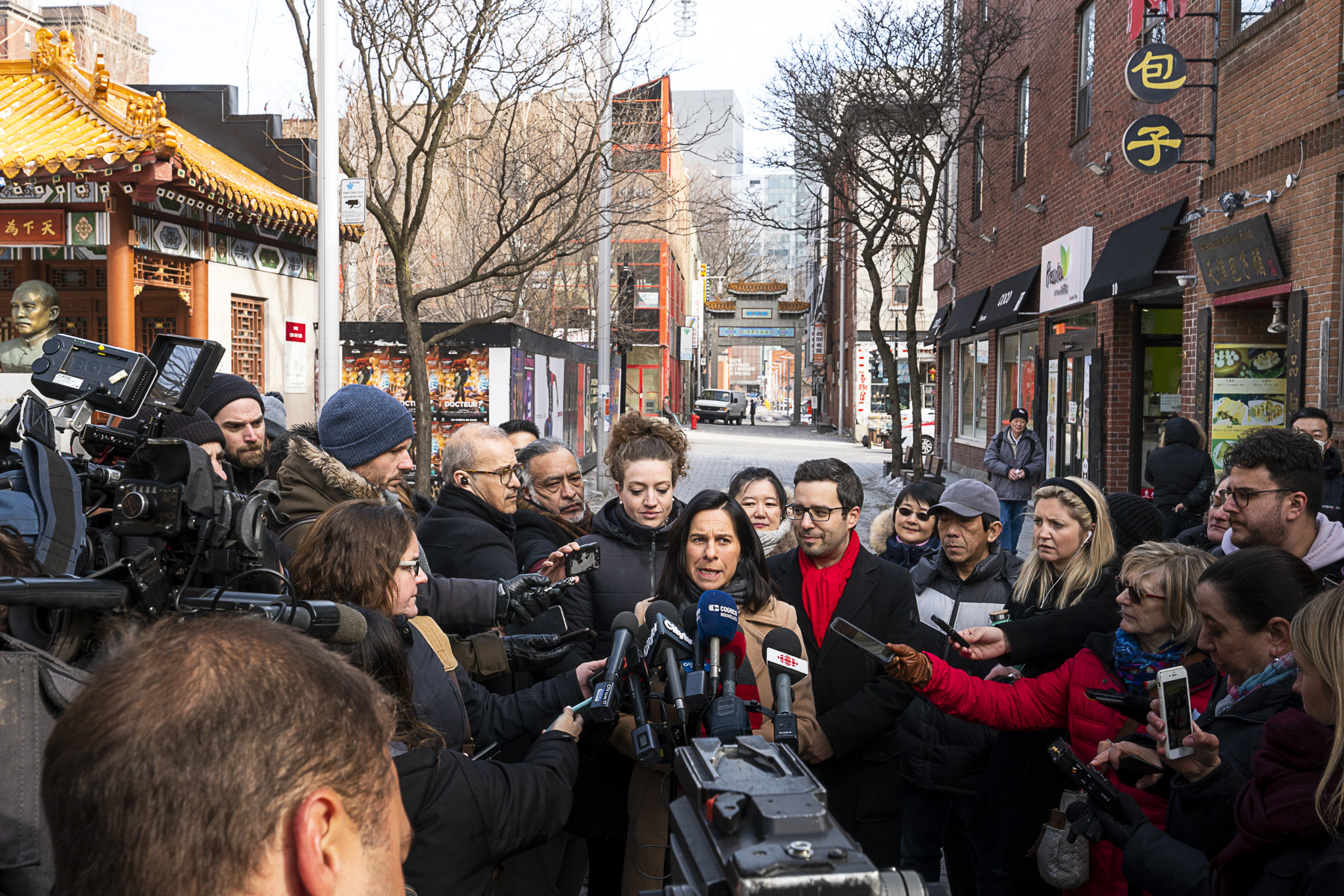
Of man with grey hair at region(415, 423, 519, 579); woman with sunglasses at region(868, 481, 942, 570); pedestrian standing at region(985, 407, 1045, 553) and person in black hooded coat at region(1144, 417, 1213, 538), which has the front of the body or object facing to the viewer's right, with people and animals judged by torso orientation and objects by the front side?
the man with grey hair

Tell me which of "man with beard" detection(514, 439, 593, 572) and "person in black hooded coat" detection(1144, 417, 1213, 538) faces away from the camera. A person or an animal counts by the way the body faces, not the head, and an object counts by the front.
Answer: the person in black hooded coat

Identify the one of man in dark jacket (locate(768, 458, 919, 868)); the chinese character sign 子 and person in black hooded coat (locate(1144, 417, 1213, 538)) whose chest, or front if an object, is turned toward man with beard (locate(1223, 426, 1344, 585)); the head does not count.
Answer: the chinese character sign 子

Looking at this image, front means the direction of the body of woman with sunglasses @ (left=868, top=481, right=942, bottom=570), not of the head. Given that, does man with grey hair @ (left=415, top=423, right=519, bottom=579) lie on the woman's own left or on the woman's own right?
on the woman's own right

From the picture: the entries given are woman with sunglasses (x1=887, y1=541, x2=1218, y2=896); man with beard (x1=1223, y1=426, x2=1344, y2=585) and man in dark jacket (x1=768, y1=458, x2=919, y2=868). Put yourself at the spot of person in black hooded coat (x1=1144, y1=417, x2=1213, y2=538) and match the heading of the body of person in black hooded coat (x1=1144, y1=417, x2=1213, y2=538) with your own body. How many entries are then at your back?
3

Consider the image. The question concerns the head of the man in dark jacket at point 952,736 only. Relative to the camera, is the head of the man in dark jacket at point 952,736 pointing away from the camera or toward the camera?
toward the camera

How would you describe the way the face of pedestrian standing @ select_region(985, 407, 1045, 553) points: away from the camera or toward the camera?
toward the camera

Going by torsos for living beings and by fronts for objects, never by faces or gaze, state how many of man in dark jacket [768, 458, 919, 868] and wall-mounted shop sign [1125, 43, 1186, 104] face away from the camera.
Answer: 0

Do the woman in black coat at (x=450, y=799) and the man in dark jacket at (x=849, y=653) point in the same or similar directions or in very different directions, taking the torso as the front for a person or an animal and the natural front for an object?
very different directions

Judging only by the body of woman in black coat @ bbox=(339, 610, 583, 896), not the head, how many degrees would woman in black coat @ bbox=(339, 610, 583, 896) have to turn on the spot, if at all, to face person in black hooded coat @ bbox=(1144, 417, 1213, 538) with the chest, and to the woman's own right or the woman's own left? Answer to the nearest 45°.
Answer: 0° — they already face them

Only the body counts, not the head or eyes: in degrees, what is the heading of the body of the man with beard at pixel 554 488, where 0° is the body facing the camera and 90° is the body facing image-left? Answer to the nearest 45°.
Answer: approximately 315°

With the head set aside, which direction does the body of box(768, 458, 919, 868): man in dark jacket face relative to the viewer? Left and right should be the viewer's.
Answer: facing the viewer and to the left of the viewer

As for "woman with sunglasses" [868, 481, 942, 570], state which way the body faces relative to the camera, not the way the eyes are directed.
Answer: toward the camera

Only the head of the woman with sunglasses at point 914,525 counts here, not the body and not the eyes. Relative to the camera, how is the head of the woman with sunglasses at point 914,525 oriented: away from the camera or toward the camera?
toward the camera

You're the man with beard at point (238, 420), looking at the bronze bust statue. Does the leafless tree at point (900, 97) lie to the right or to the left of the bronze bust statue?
right

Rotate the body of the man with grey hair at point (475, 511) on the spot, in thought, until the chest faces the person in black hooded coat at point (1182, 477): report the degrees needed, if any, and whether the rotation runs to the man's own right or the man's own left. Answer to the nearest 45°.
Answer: approximately 45° to the man's own left
